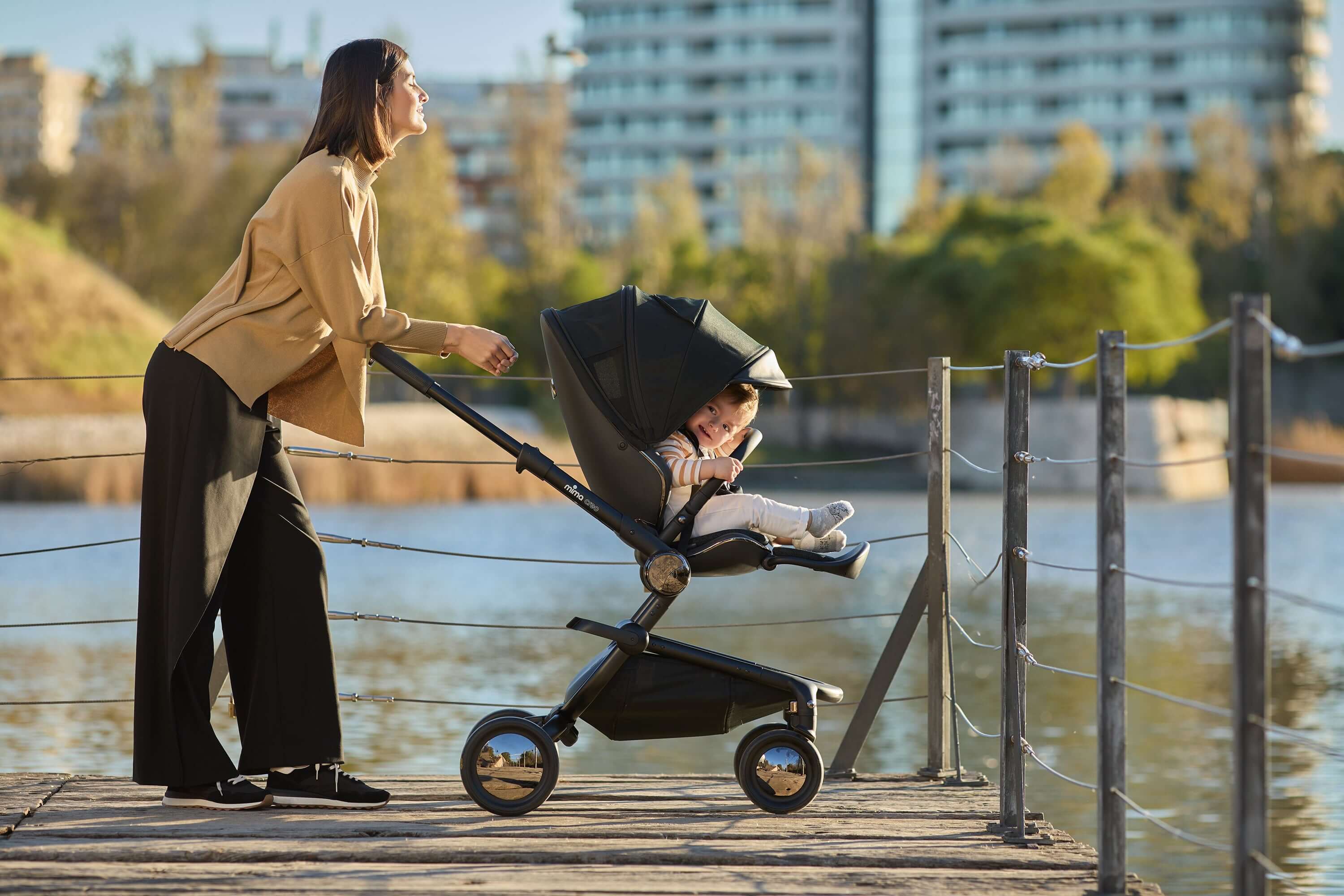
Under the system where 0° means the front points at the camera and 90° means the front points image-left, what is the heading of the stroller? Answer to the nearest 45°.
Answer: approximately 270°

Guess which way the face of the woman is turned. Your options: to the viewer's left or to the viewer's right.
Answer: to the viewer's right

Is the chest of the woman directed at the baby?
yes

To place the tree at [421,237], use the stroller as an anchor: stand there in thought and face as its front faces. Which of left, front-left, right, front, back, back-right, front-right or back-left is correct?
left

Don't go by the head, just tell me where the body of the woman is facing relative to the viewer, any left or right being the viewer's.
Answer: facing to the right of the viewer

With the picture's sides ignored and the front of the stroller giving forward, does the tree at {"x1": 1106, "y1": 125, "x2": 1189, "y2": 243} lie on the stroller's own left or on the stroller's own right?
on the stroller's own left

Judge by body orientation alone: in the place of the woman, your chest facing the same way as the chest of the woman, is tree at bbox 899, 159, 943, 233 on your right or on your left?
on your left

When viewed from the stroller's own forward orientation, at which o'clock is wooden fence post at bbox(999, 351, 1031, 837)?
The wooden fence post is roughly at 12 o'clock from the stroller.

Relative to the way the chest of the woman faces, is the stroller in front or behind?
in front

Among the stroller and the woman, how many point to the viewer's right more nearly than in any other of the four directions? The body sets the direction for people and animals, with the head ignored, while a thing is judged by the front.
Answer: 2

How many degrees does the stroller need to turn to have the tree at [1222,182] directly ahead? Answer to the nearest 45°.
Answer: approximately 90° to its left
